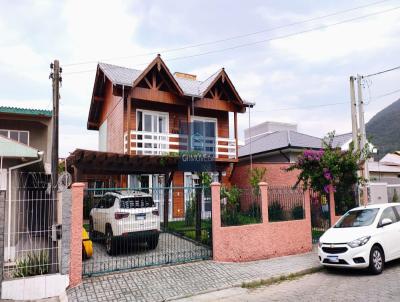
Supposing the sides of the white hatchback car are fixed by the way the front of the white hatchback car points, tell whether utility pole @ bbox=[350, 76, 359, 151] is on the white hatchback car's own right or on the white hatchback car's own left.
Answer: on the white hatchback car's own right

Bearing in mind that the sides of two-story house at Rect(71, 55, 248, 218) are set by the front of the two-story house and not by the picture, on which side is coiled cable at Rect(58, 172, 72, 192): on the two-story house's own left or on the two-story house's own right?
on the two-story house's own right

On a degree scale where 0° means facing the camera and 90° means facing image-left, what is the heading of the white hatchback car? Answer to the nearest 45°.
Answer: approximately 45°

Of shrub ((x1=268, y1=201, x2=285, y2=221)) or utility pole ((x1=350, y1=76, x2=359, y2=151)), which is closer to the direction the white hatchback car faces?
the shrub

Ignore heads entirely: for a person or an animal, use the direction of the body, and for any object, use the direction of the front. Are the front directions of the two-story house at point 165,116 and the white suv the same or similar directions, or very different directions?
very different directions

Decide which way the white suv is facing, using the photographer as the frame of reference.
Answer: facing away from the viewer and to the left of the viewer

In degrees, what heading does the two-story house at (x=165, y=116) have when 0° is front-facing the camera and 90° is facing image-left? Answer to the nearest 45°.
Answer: approximately 315°

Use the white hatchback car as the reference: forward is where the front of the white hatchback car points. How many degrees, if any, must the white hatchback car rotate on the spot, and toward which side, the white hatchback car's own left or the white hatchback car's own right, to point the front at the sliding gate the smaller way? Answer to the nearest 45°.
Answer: approximately 45° to the white hatchback car's own right
